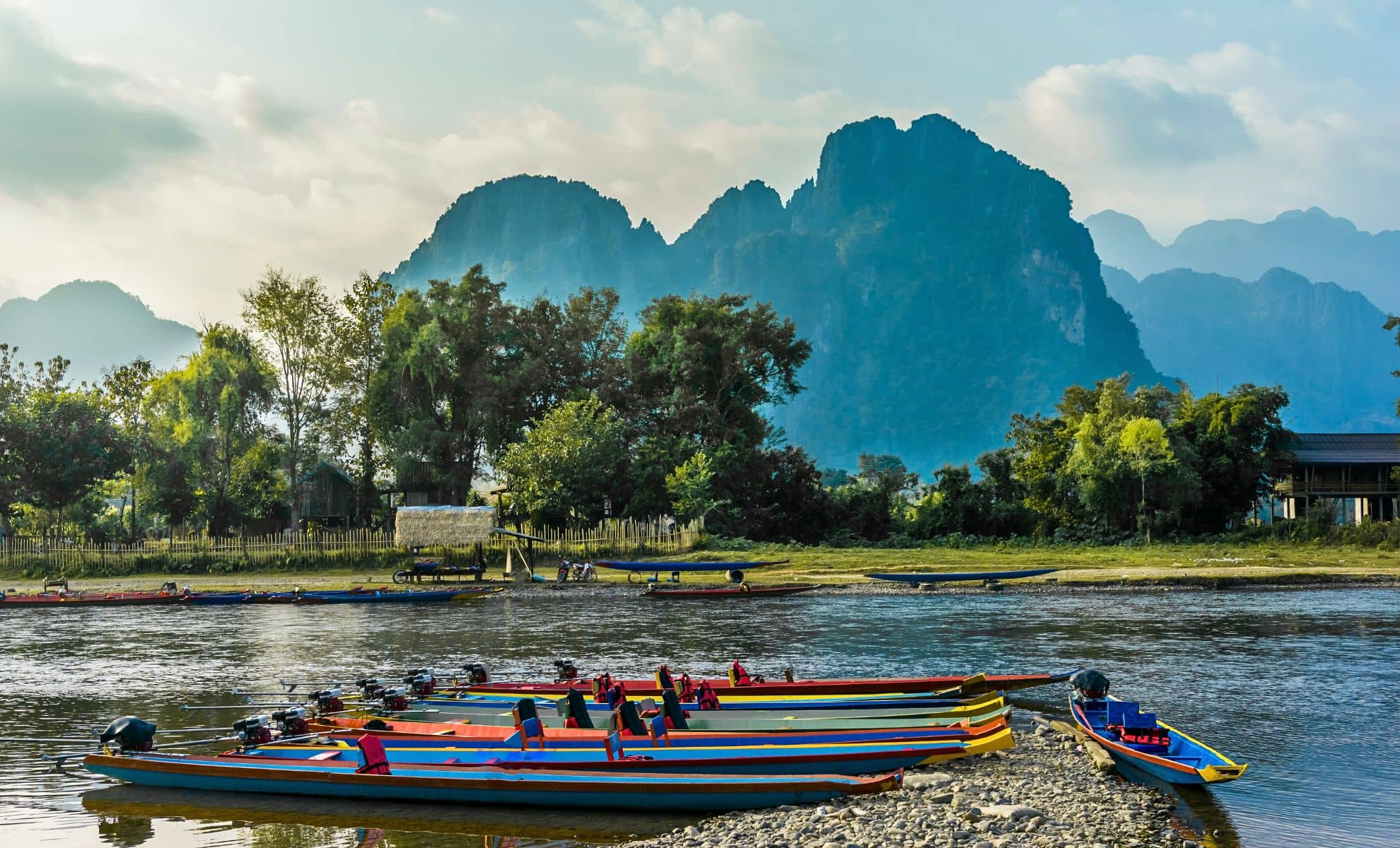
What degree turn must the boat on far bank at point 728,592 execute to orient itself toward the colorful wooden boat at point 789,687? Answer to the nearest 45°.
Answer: approximately 90° to its right

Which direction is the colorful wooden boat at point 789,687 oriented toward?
to the viewer's right

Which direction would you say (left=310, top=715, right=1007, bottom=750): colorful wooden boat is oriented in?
to the viewer's right

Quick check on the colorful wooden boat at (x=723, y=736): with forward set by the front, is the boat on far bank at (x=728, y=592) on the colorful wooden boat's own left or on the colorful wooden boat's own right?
on the colorful wooden boat's own left

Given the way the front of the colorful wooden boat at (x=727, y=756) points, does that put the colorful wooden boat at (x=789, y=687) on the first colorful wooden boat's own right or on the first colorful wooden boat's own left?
on the first colorful wooden boat's own left

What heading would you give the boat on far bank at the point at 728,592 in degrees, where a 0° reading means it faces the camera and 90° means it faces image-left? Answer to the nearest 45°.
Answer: approximately 270°

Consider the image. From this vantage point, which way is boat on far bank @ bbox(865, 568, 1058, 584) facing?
to the viewer's right

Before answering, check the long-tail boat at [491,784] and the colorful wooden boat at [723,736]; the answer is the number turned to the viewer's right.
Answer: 2

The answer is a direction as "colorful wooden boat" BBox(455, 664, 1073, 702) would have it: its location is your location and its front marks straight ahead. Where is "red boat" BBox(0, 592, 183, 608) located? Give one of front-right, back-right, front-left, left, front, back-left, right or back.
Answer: back-left

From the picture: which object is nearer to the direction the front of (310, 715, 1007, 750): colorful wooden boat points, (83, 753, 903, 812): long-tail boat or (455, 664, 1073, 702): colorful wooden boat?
the colorful wooden boat

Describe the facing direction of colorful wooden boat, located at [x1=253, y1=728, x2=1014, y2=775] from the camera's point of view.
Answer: facing to the right of the viewer

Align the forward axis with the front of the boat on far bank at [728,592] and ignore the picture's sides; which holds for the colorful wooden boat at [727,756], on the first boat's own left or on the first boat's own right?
on the first boat's own right

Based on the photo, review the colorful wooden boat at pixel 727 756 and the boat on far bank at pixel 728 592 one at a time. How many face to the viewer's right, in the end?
2

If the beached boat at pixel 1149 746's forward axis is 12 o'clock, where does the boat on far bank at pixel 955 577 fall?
The boat on far bank is roughly at 7 o'clock from the beached boat.
